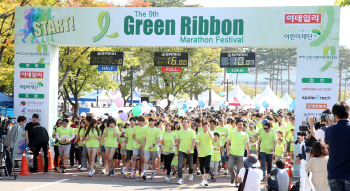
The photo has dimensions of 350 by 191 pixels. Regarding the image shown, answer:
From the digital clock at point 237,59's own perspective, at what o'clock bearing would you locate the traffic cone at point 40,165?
The traffic cone is roughly at 2 o'clock from the digital clock.

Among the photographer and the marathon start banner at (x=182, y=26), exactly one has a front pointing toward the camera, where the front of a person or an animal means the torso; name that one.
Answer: the marathon start banner

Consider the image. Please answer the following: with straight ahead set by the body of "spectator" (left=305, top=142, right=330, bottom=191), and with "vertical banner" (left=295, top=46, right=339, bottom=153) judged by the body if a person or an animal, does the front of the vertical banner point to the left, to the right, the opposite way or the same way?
the opposite way

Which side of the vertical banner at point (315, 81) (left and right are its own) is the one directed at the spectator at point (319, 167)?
front

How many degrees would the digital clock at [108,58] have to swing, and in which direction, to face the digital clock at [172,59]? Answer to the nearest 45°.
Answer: approximately 90° to its left

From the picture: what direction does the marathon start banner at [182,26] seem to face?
toward the camera

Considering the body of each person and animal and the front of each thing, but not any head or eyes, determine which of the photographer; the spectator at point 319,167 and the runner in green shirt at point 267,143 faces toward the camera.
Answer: the runner in green shirt

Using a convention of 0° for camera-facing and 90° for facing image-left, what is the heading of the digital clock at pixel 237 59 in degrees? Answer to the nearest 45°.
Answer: approximately 0°

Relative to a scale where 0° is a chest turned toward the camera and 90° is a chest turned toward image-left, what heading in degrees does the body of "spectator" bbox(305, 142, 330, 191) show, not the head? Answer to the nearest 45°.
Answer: approximately 180°

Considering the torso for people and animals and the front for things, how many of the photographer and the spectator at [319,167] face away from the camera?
2

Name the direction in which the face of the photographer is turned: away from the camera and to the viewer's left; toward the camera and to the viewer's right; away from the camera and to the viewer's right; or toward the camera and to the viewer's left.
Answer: away from the camera and to the viewer's left

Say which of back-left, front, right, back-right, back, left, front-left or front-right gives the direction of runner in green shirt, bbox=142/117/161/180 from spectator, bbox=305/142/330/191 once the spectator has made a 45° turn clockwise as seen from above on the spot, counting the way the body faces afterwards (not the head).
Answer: left

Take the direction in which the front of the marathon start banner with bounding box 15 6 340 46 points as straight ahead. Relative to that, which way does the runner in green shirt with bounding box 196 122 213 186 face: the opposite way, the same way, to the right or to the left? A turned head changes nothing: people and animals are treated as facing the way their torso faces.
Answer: the same way

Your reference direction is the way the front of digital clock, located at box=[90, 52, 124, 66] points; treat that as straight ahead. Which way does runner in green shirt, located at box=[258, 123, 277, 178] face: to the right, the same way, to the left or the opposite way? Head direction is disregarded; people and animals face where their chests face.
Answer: the same way

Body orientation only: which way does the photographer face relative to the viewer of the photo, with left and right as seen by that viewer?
facing away from the viewer

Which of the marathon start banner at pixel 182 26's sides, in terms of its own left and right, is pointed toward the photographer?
front

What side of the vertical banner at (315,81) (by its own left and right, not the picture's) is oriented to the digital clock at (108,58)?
right
